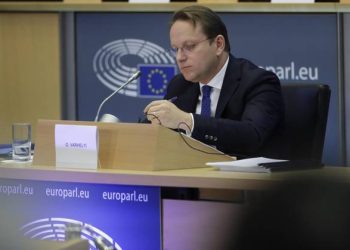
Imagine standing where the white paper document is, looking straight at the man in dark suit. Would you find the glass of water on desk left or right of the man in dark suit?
left

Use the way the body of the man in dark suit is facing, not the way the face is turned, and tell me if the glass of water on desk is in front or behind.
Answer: in front

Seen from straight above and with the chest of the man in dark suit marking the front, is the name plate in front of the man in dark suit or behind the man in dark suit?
in front

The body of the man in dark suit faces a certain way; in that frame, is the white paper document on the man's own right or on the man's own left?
on the man's own left

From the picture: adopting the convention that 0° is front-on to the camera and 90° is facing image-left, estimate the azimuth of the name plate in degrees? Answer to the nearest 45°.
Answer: approximately 0°

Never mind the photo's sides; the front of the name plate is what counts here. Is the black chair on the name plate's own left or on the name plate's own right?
on the name plate's own left

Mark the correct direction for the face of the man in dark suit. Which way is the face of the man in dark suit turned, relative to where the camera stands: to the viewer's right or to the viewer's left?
to the viewer's left

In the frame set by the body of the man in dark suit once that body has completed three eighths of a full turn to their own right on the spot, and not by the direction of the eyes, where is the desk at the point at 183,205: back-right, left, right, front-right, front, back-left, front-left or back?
back

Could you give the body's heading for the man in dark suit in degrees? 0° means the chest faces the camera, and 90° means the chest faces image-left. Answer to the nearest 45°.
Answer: approximately 45°
